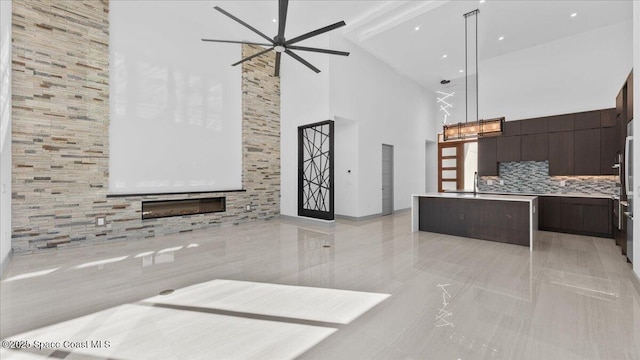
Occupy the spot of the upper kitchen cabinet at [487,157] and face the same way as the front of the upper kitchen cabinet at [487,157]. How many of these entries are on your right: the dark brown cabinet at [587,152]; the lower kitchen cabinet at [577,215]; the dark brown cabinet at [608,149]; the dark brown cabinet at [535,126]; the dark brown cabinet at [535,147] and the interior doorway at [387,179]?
1

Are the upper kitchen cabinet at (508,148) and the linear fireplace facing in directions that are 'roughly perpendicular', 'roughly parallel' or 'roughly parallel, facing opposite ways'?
roughly perpendicular

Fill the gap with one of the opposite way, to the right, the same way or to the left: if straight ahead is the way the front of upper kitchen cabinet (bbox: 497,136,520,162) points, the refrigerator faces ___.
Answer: to the right

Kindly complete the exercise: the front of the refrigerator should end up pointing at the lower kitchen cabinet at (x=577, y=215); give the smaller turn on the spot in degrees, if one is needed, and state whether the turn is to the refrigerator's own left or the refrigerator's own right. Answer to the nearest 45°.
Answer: approximately 90° to the refrigerator's own right

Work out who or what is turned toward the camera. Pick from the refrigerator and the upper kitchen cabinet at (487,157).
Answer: the upper kitchen cabinet

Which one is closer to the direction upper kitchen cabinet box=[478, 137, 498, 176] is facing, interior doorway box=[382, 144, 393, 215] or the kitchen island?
the kitchen island

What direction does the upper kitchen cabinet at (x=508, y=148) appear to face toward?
toward the camera

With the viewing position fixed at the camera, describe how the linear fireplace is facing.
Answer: facing the viewer and to the right of the viewer

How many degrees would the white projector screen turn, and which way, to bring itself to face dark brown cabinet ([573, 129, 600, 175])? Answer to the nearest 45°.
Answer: approximately 45° to its left

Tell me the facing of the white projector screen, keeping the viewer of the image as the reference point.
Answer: facing the viewer

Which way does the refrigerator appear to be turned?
to the viewer's left

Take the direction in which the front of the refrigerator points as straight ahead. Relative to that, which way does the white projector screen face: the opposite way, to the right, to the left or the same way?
the opposite way

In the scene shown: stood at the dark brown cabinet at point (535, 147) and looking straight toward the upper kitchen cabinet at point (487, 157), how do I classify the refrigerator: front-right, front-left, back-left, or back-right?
back-left

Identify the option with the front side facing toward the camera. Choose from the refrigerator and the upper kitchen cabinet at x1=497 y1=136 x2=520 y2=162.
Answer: the upper kitchen cabinet
